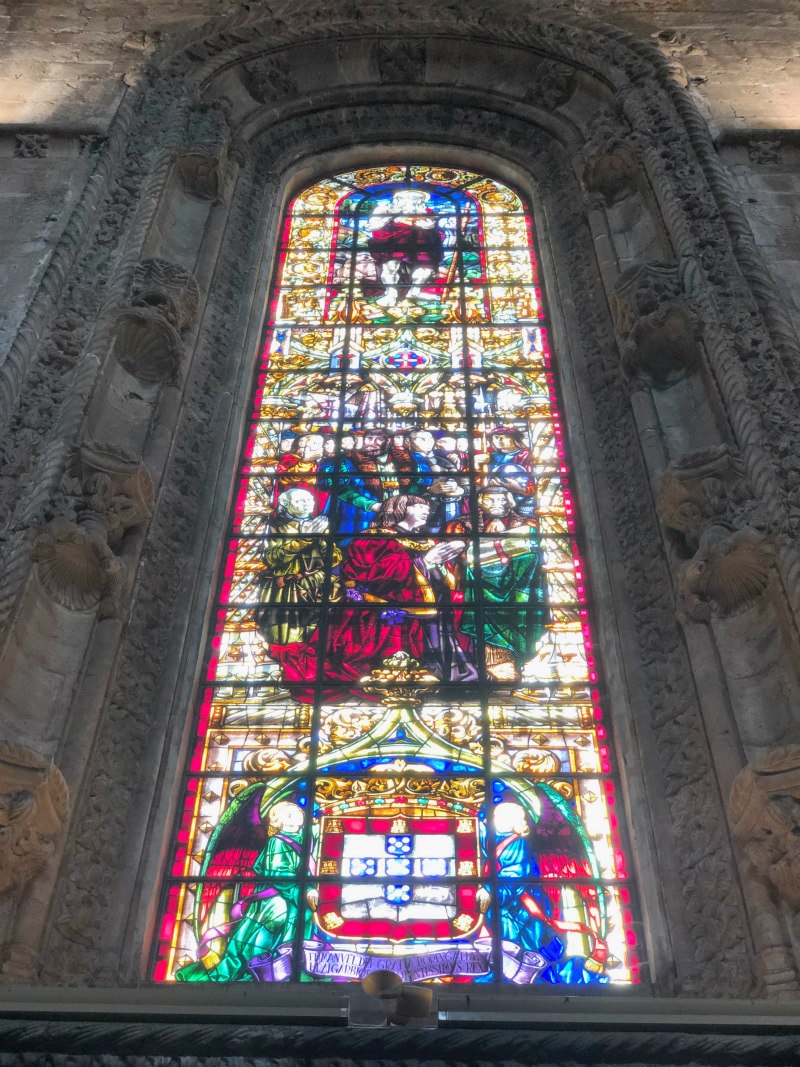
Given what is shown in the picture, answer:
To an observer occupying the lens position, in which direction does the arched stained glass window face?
facing the viewer
